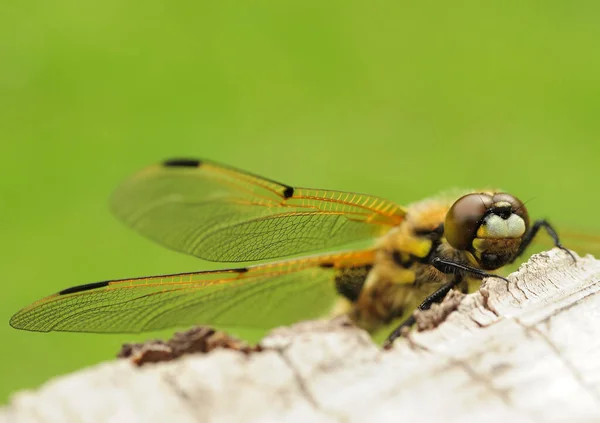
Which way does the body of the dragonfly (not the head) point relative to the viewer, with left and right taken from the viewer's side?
facing the viewer and to the right of the viewer
